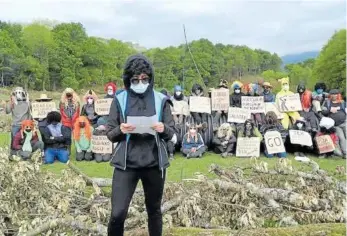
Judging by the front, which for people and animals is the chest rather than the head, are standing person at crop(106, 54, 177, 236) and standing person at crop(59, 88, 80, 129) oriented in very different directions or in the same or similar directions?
same or similar directions

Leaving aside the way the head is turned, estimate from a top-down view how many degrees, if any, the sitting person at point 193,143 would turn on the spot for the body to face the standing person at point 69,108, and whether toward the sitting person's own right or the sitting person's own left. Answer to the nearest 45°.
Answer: approximately 90° to the sitting person's own right

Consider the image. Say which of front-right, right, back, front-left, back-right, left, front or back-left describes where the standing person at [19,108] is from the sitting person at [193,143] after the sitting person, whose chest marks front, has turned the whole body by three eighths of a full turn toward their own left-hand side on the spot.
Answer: back-left

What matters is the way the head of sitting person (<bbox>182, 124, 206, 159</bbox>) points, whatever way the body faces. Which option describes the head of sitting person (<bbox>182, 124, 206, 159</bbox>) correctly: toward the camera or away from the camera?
toward the camera

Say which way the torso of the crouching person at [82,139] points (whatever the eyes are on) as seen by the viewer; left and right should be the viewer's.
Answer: facing the viewer

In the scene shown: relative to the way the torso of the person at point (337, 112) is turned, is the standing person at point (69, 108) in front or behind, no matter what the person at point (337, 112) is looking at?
in front

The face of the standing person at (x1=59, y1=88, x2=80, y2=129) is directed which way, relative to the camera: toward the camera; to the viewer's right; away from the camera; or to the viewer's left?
toward the camera

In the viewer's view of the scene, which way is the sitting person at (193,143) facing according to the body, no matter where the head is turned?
toward the camera

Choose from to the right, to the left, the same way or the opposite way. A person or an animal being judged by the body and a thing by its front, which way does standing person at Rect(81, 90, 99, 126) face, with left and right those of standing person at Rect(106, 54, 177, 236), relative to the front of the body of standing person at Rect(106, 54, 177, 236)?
the same way

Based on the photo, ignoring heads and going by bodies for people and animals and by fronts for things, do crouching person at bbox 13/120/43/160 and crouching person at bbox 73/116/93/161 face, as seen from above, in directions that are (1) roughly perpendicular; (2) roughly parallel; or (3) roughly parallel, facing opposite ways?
roughly parallel

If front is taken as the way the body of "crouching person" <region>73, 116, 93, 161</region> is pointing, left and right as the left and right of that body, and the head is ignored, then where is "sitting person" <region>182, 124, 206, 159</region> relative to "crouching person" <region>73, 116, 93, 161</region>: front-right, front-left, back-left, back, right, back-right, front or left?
left

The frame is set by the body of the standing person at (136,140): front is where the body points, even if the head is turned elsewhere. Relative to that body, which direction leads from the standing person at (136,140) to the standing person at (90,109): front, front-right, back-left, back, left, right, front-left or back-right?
back

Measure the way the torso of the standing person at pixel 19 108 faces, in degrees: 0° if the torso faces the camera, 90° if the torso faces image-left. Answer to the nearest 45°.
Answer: approximately 0°

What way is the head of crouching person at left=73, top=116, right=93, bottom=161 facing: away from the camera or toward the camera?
toward the camera

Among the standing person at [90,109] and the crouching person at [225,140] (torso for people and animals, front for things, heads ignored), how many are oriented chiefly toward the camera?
2

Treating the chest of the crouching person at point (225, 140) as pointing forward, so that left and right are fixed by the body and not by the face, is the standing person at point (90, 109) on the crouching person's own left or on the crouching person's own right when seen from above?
on the crouching person's own right

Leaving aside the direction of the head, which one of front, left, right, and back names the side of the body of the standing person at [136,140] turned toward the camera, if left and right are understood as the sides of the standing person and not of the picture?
front

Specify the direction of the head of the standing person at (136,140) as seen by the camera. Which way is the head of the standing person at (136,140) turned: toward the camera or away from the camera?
toward the camera
